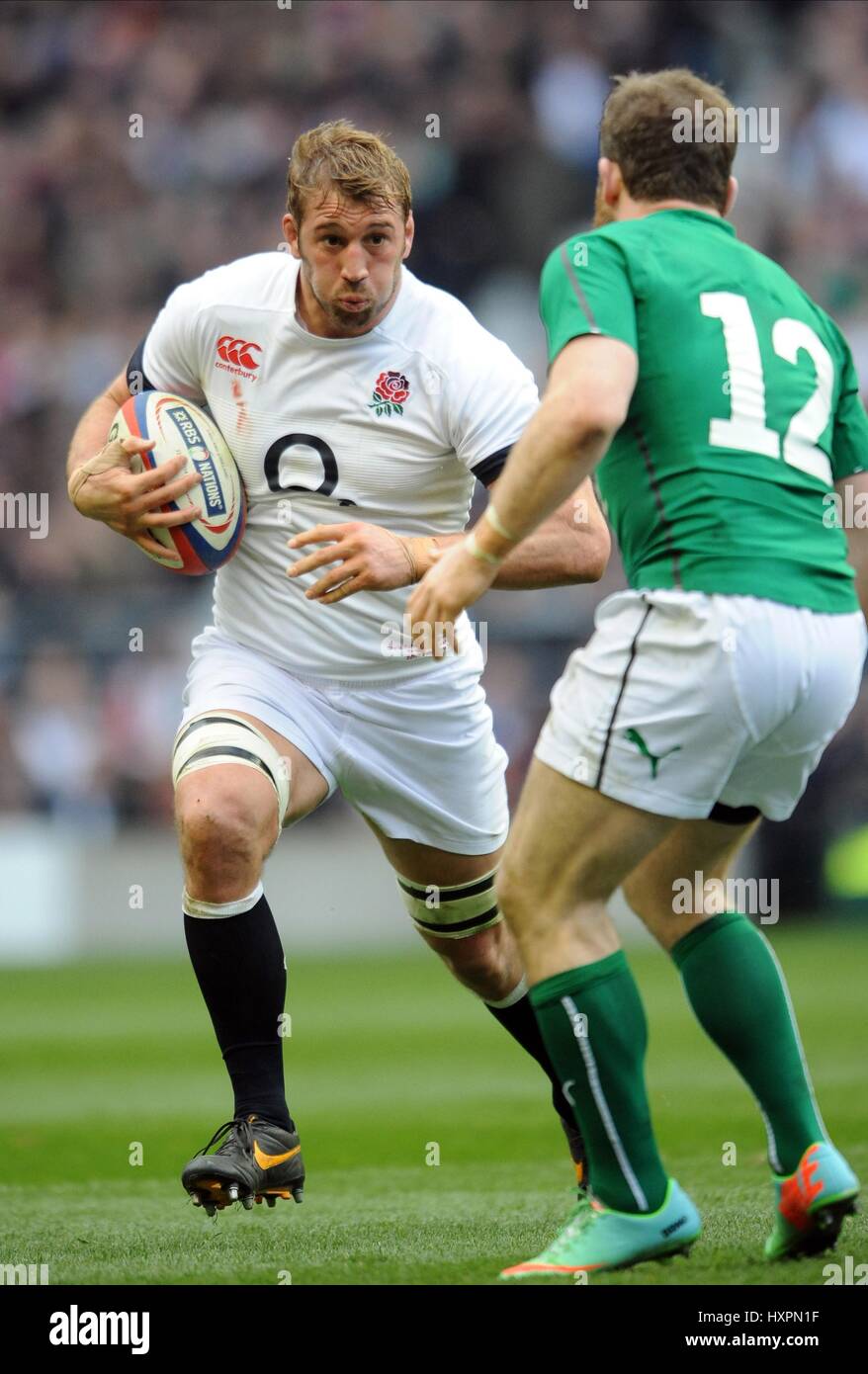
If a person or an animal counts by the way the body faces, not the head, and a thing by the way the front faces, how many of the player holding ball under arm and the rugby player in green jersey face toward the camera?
1

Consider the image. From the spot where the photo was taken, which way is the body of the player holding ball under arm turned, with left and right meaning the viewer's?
facing the viewer

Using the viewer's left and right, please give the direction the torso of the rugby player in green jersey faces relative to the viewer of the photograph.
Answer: facing away from the viewer and to the left of the viewer

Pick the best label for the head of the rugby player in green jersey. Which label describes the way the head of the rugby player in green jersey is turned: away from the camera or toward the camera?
away from the camera

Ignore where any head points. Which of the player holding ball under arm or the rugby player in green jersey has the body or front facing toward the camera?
the player holding ball under arm

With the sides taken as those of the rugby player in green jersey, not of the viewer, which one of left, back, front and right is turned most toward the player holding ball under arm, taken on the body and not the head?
front

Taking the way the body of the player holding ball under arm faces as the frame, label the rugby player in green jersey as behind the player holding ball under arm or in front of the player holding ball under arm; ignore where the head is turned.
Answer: in front
